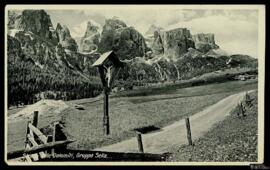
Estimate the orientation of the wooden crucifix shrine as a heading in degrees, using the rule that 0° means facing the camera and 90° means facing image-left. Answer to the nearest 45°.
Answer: approximately 315°

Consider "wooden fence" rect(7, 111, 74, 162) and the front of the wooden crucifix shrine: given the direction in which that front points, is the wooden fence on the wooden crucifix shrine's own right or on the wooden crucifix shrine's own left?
on the wooden crucifix shrine's own right
